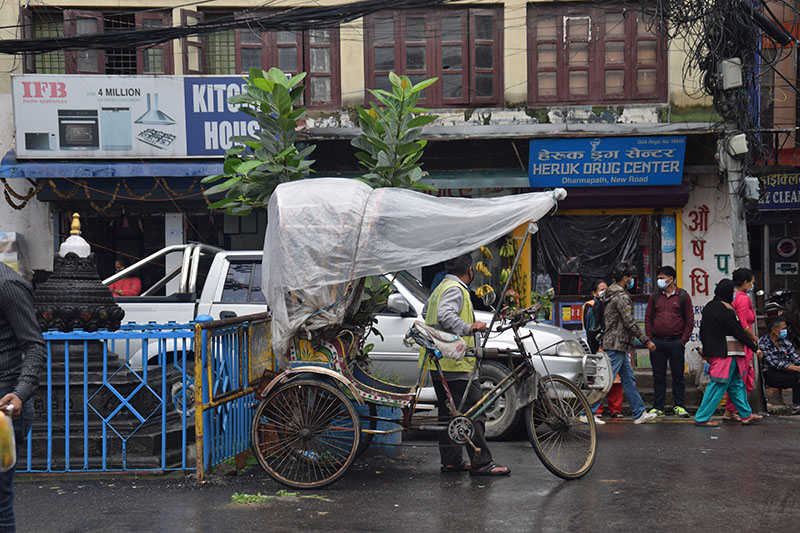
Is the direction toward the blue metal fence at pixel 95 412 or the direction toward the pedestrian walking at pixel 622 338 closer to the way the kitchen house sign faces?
the blue metal fence

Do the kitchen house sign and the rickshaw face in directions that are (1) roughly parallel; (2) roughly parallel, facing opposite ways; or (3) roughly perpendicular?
roughly perpendicular

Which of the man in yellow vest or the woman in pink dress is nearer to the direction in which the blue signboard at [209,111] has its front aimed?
the man in yellow vest

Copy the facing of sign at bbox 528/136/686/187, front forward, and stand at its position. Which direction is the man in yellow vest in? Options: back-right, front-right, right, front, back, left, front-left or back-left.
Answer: front

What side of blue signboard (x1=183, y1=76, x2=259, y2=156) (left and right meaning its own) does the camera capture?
front

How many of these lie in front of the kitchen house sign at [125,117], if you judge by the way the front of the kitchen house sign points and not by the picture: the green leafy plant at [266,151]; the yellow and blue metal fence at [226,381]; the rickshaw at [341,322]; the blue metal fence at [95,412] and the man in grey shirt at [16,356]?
5

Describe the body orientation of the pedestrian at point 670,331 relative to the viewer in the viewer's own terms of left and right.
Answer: facing the viewer

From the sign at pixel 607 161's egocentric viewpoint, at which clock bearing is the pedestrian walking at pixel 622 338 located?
The pedestrian walking is roughly at 12 o'clock from the sign.

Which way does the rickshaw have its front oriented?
to the viewer's right

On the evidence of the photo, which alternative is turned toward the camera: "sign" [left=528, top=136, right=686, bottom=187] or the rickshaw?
the sign
